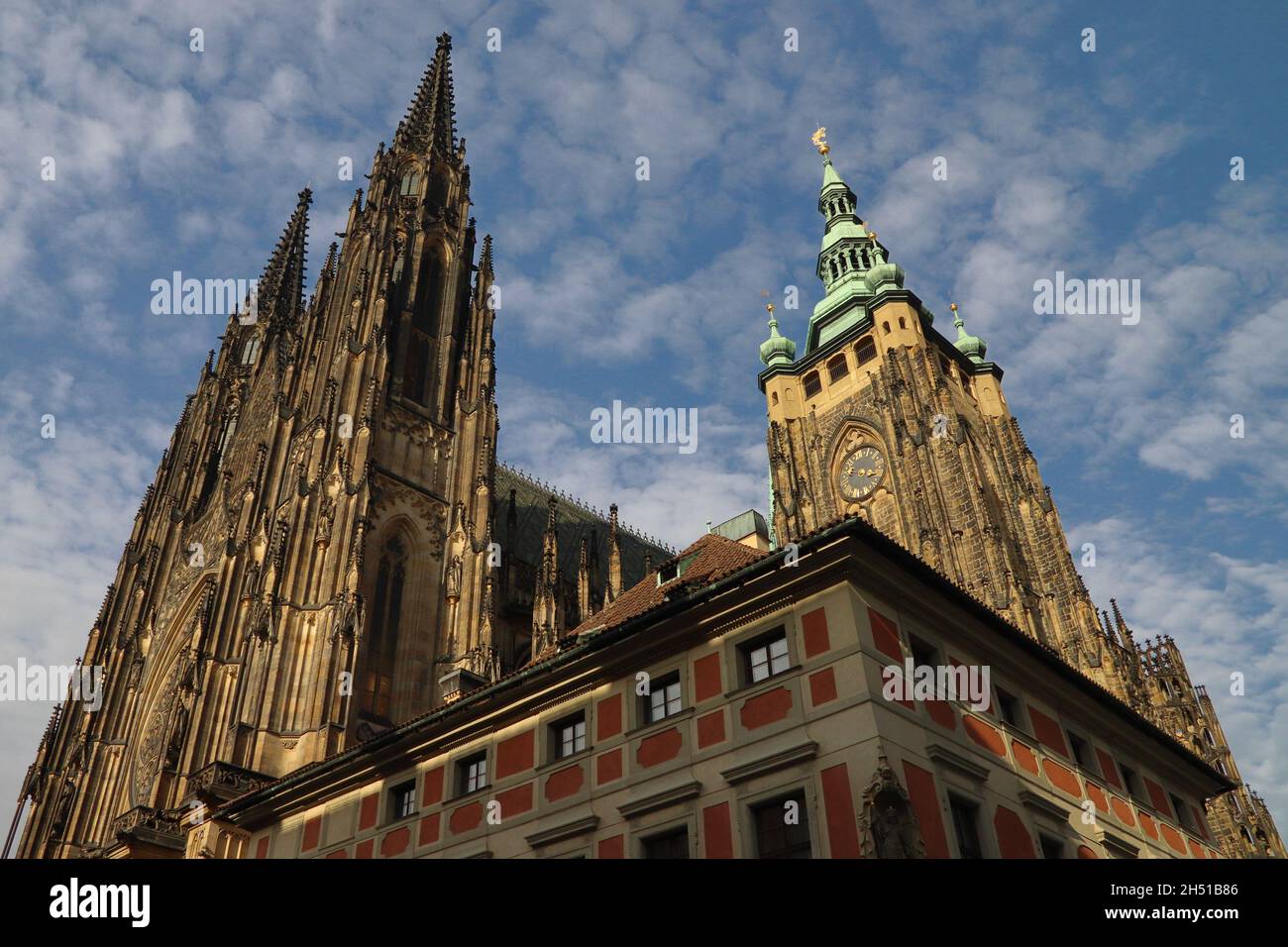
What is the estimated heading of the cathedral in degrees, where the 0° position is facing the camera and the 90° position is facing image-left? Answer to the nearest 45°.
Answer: approximately 45°
